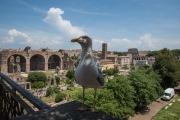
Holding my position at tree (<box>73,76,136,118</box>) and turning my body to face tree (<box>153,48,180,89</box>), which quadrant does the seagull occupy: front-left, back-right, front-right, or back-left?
back-right

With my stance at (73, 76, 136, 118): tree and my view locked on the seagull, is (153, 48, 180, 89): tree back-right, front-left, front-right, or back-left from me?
back-left

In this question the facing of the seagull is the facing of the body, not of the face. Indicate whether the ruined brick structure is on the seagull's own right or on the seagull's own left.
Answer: on the seagull's own right

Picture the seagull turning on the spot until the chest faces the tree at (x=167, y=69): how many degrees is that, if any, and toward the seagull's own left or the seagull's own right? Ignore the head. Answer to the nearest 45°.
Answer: approximately 180°

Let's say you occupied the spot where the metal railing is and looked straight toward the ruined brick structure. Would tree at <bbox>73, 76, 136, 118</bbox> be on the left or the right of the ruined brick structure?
right

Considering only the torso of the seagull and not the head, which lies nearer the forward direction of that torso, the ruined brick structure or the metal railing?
the metal railing

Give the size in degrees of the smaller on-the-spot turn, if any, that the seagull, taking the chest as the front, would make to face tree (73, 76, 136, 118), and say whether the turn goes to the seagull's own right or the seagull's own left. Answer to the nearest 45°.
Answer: approximately 135° to the seagull's own right

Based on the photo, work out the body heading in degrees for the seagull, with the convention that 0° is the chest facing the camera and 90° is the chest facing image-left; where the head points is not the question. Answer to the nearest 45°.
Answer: approximately 45°

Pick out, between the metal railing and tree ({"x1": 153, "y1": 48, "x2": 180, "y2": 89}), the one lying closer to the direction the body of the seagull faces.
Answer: the metal railing
